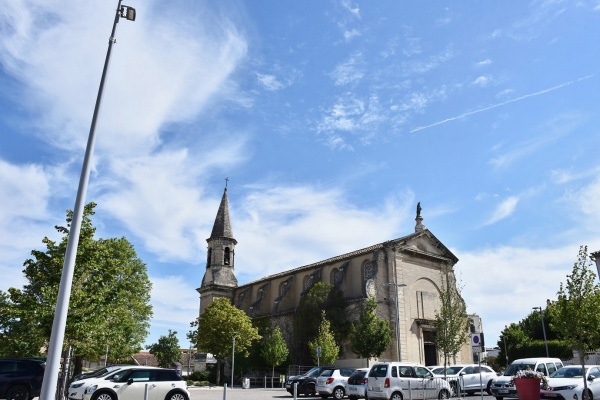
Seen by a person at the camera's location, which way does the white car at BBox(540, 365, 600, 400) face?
facing the viewer and to the left of the viewer

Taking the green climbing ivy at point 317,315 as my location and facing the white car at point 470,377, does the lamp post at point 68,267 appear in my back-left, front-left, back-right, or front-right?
front-right

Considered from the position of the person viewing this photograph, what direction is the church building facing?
facing the viewer and to the right of the viewer

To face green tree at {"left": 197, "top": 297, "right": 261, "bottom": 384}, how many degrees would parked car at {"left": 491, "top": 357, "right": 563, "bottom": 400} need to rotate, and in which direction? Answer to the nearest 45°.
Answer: approximately 90° to its right

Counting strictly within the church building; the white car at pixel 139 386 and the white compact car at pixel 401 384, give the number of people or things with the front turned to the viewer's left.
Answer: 1

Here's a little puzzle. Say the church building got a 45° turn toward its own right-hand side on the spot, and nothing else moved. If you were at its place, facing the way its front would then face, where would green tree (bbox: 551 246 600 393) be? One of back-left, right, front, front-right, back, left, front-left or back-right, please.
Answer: front

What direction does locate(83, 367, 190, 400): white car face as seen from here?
to the viewer's left

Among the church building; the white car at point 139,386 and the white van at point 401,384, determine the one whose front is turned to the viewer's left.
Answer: the white car

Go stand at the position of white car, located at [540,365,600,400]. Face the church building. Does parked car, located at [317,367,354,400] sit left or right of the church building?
left

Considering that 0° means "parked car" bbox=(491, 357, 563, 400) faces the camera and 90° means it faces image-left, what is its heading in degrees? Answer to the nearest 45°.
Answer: approximately 45°

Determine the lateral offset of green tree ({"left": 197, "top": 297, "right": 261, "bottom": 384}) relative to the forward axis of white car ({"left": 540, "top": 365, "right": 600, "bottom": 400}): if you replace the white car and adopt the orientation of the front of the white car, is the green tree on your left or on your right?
on your right

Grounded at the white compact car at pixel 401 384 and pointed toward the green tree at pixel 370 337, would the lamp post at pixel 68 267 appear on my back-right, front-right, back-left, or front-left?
back-left
